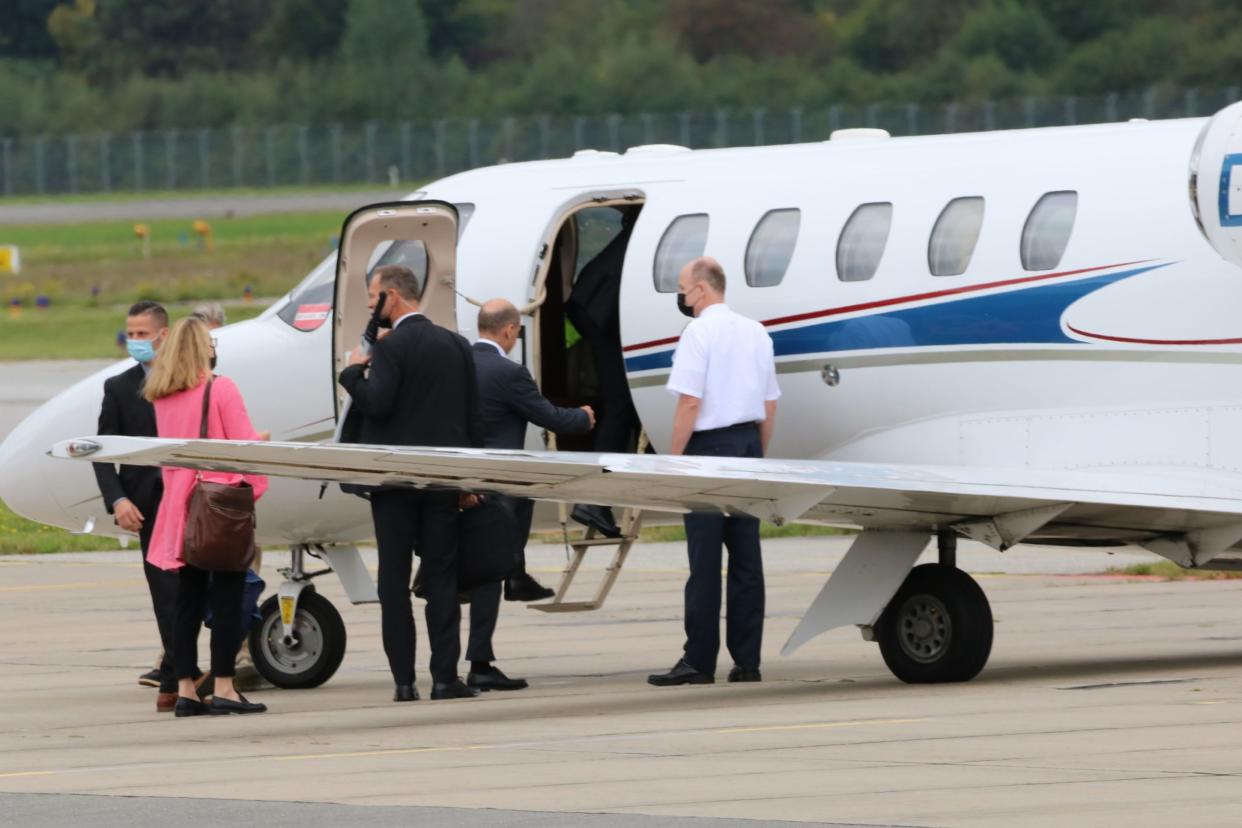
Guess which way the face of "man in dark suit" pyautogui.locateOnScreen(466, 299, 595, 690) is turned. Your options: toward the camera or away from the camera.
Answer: away from the camera

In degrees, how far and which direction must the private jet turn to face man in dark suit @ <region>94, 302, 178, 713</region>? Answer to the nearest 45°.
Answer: approximately 45° to its left

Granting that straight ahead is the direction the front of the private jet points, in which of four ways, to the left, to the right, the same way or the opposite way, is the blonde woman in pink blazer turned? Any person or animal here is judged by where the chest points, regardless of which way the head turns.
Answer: to the right

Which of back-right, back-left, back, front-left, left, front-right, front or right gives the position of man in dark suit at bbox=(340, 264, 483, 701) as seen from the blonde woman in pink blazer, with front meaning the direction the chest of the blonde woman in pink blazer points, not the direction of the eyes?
front-right

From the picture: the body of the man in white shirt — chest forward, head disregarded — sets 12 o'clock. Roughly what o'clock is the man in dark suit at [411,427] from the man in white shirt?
The man in dark suit is roughly at 10 o'clock from the man in white shirt.

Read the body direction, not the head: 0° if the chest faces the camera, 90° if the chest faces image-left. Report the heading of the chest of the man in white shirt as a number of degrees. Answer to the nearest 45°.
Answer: approximately 135°

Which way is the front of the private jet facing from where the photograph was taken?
facing away from the viewer and to the left of the viewer

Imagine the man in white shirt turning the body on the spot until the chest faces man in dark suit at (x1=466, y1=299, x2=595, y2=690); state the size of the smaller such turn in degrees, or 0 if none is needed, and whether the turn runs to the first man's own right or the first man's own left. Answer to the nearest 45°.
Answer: approximately 45° to the first man's own left

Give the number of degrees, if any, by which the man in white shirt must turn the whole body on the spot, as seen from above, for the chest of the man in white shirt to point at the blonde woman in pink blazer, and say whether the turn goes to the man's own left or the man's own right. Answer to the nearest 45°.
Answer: approximately 45° to the man's own left

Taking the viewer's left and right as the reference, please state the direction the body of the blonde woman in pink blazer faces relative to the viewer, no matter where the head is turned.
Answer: facing away from the viewer and to the right of the viewer

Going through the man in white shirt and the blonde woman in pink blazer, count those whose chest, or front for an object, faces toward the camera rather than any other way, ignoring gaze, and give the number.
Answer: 0
